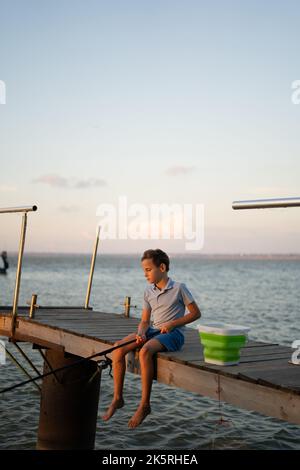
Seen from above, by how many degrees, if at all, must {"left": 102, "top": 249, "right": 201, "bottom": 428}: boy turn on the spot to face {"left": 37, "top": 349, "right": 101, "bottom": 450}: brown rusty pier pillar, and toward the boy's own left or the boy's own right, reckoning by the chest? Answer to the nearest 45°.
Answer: approximately 90° to the boy's own right

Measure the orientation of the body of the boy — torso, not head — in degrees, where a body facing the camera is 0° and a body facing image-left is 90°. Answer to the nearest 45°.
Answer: approximately 45°

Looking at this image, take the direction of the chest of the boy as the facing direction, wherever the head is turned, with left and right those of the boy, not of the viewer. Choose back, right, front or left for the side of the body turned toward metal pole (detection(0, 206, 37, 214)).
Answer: right

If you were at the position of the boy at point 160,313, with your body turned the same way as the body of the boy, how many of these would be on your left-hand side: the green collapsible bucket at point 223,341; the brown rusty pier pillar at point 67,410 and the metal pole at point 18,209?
1

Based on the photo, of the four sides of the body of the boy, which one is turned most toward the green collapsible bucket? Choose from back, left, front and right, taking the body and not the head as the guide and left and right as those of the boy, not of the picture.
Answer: left
